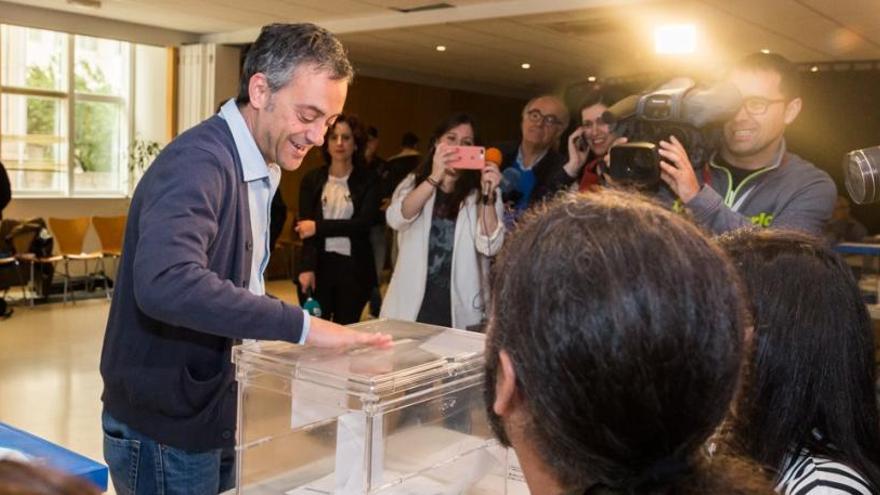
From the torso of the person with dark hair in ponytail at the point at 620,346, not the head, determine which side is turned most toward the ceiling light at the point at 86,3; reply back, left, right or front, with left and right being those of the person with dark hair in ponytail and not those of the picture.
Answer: front

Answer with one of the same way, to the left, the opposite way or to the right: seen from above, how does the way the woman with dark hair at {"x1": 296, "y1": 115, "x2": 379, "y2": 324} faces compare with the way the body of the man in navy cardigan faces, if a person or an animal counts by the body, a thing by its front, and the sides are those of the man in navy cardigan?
to the right

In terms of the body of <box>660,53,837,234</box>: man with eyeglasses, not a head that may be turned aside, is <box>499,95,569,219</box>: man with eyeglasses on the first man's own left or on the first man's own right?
on the first man's own right

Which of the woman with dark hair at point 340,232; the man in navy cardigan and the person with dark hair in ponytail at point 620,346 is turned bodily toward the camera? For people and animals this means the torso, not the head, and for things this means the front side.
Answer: the woman with dark hair

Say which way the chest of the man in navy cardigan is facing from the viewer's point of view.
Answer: to the viewer's right

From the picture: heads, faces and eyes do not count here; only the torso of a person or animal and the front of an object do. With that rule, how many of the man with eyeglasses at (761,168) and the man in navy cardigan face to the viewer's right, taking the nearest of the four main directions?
1

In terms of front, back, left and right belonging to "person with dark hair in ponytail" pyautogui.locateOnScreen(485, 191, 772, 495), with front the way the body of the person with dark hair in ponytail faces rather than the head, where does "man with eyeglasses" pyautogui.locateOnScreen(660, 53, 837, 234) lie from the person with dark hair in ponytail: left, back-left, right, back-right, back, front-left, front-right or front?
front-right

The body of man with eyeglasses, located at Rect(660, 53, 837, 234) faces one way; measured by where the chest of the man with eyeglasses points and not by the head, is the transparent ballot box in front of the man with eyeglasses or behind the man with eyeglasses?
in front

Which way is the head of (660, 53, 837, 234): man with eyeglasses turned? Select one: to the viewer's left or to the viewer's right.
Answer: to the viewer's left

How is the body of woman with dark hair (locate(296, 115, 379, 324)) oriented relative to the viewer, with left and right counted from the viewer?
facing the viewer

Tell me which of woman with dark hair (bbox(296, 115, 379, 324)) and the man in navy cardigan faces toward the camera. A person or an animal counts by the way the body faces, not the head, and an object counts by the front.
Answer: the woman with dark hair

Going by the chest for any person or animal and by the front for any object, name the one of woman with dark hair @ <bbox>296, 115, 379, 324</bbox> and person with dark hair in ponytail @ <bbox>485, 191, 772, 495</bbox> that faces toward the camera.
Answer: the woman with dark hair

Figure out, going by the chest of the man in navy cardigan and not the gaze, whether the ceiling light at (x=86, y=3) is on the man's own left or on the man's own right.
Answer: on the man's own left

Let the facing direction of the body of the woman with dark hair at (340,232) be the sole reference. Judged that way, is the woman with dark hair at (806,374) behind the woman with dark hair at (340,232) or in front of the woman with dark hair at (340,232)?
in front

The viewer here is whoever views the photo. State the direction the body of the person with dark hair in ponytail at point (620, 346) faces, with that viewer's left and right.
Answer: facing away from the viewer and to the left of the viewer

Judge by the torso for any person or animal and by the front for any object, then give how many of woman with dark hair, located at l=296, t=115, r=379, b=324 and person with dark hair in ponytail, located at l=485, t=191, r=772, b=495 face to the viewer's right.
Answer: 0
